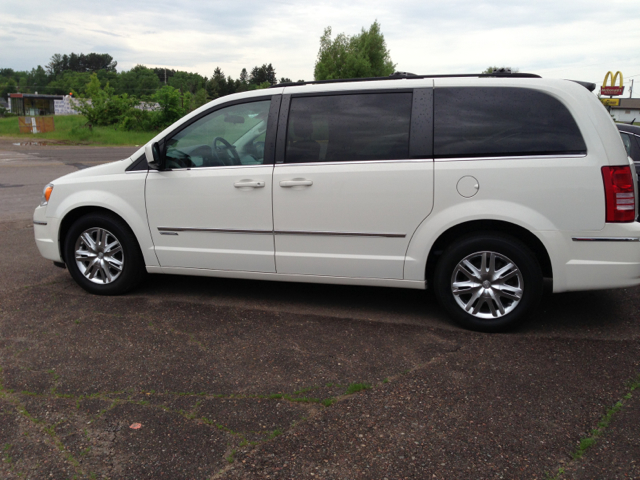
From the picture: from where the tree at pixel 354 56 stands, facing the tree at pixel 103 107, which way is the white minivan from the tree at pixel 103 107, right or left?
left

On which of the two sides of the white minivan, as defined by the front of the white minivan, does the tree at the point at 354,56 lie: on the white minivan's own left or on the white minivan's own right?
on the white minivan's own right

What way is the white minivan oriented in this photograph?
to the viewer's left
